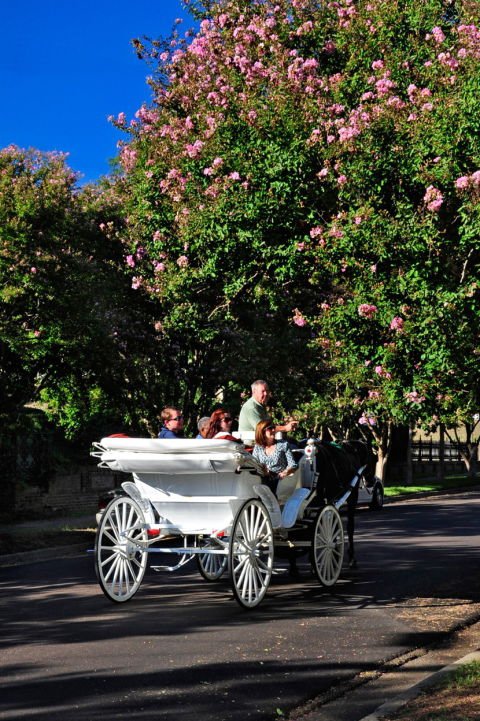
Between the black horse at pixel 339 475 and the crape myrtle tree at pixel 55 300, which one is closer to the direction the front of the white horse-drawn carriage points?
the black horse

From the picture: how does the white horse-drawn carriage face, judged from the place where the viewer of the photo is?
facing away from the viewer and to the right of the viewer

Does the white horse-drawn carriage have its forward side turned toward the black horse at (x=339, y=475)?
yes

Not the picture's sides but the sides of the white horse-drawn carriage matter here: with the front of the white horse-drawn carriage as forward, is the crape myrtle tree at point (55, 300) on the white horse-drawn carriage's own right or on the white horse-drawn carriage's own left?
on the white horse-drawn carriage's own left
